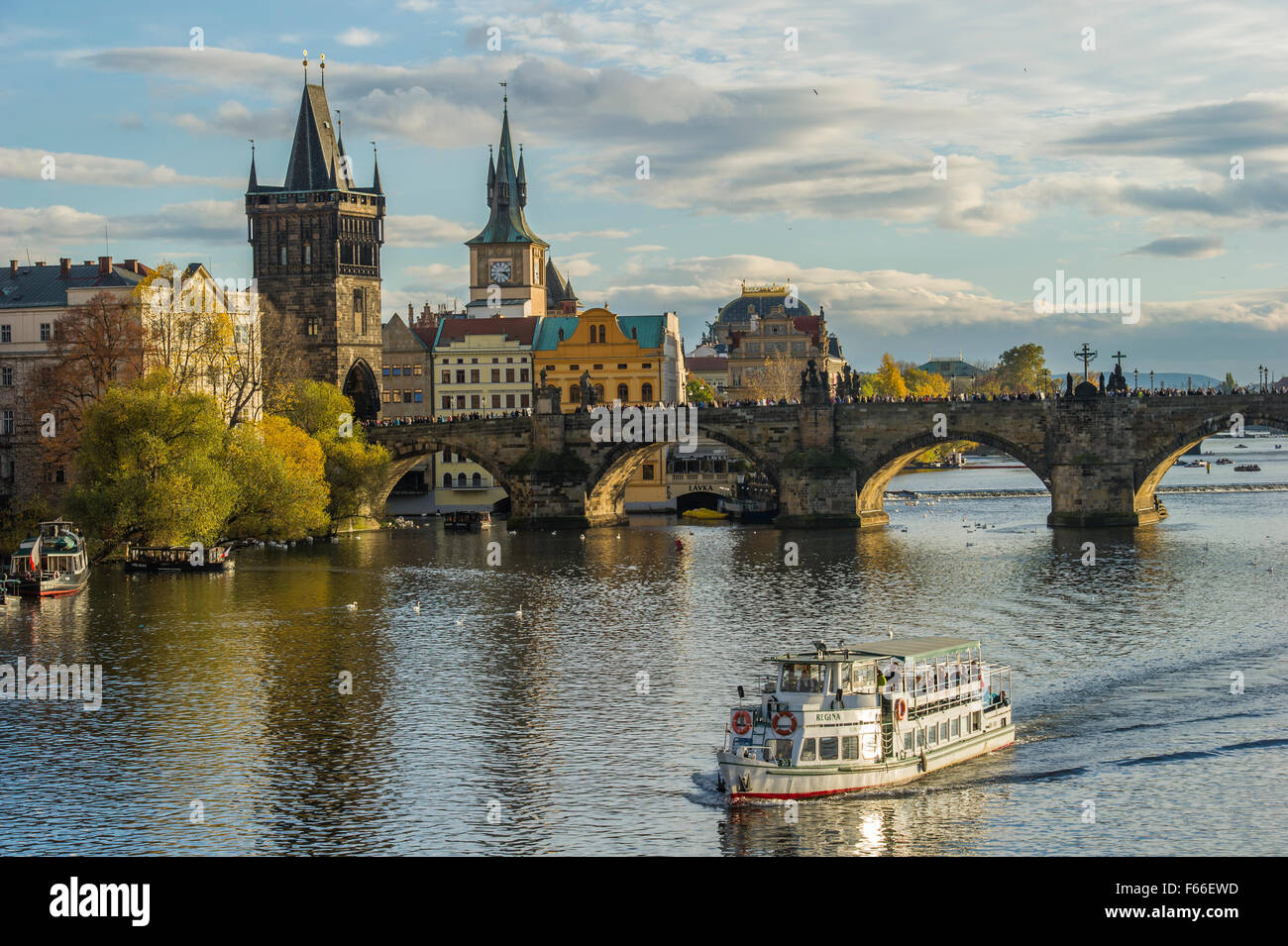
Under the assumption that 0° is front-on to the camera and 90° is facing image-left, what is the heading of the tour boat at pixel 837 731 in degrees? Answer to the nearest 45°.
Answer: approximately 45°
